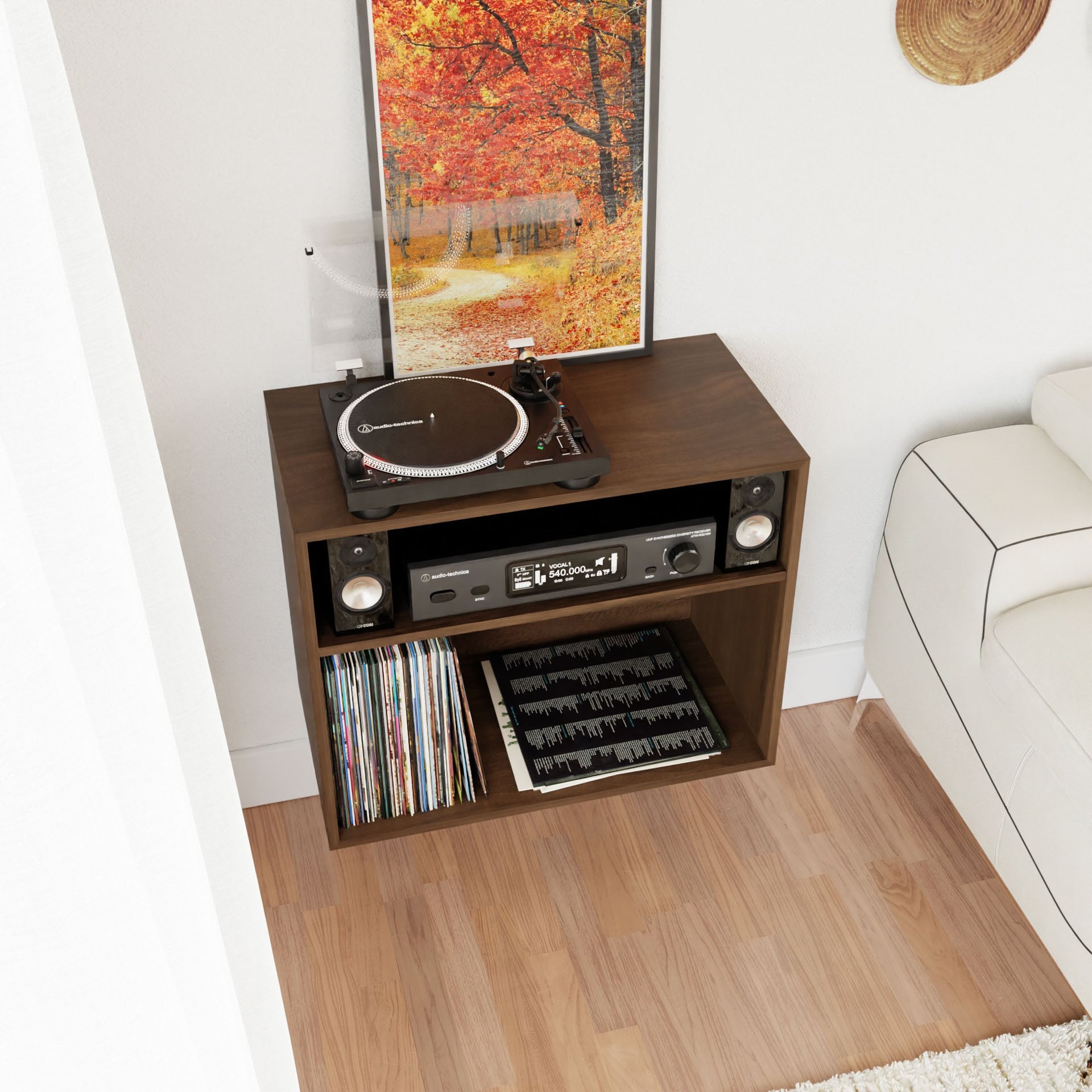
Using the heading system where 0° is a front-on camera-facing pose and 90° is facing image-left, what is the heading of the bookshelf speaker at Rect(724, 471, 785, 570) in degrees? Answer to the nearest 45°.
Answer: approximately 0°

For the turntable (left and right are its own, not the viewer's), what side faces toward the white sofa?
left

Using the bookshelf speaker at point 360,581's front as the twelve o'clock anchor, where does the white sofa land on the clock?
The white sofa is roughly at 9 o'clock from the bookshelf speaker.
